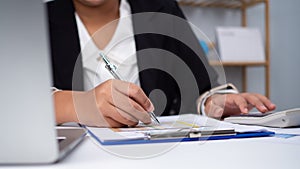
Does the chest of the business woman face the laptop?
yes

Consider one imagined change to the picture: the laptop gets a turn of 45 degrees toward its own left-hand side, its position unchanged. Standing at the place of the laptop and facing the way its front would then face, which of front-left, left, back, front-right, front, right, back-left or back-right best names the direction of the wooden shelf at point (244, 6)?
front-right

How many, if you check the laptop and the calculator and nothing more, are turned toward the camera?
0

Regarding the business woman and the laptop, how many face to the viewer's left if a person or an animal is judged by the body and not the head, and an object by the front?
0

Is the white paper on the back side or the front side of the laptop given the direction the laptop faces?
on the front side

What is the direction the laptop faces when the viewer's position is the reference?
facing away from the viewer and to the right of the viewer

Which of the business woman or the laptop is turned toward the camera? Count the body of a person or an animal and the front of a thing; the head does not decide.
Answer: the business woman

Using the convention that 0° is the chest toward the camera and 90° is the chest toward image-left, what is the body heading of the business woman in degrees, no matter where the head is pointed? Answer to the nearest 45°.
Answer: approximately 0°

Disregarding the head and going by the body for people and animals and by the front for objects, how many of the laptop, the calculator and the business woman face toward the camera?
1
